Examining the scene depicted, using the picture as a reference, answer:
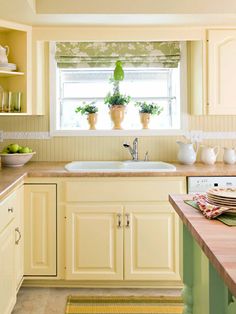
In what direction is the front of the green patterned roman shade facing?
toward the camera

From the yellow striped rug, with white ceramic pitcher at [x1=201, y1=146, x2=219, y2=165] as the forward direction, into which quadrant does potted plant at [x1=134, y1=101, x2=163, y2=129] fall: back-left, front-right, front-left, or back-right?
front-left

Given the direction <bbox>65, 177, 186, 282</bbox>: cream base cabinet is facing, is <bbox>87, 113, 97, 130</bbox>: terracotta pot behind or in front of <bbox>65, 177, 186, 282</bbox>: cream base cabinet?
behind

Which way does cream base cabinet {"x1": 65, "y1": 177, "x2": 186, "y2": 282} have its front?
toward the camera

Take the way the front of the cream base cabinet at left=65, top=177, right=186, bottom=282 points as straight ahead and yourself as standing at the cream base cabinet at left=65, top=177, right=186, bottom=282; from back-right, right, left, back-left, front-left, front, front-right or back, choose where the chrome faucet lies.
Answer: back

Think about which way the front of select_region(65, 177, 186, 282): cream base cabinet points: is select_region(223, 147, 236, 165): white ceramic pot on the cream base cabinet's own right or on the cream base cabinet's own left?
on the cream base cabinet's own left

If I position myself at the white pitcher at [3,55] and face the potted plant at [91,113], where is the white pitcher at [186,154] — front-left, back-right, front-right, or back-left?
front-right

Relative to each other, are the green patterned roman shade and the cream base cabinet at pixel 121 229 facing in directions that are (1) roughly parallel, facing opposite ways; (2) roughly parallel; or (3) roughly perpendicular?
roughly parallel

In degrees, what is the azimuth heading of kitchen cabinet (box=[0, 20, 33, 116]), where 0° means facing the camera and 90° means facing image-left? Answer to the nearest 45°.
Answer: approximately 315°

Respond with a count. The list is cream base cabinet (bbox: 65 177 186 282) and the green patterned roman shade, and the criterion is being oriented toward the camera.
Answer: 2

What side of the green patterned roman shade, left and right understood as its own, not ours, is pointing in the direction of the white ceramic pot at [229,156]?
left
